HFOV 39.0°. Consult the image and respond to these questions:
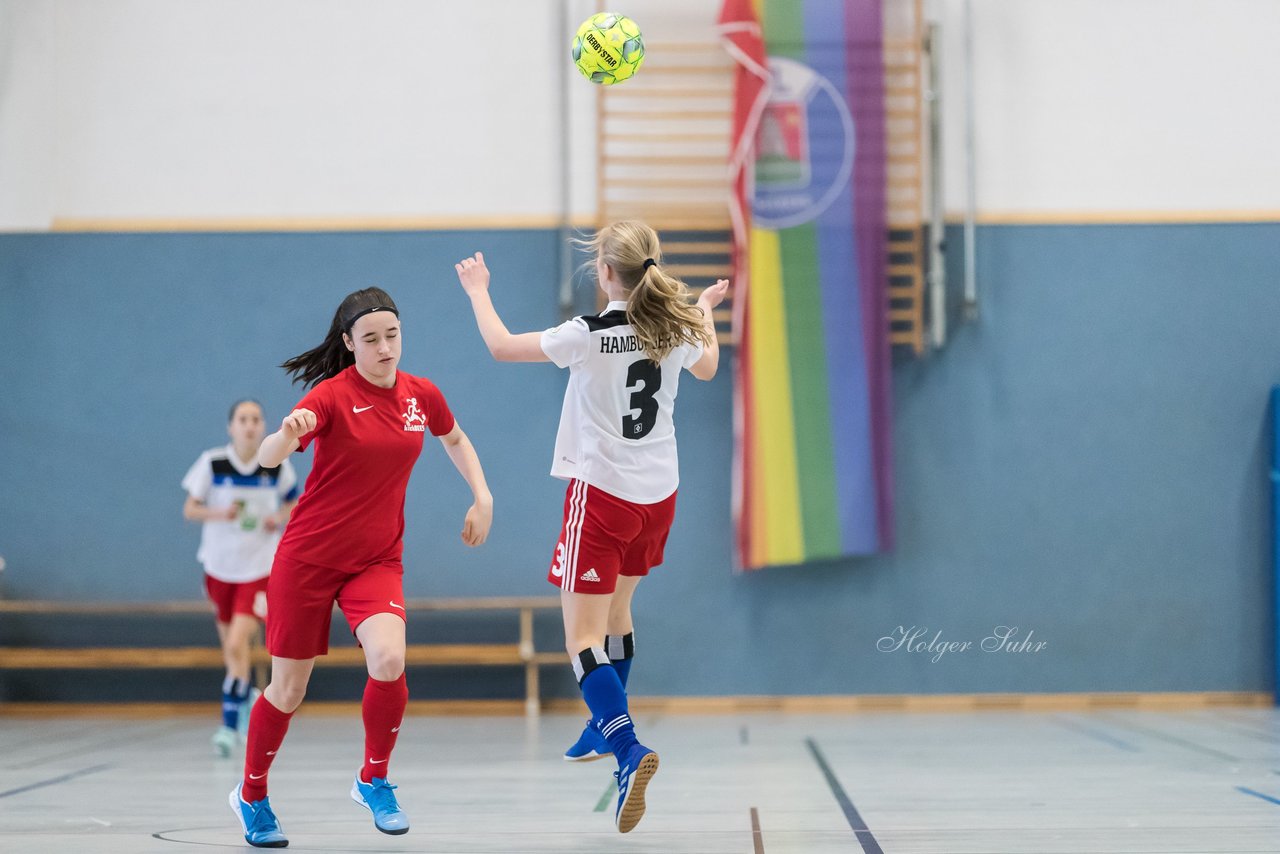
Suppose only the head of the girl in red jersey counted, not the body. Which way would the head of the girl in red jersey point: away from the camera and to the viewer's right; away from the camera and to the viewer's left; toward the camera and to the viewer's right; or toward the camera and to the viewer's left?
toward the camera and to the viewer's right

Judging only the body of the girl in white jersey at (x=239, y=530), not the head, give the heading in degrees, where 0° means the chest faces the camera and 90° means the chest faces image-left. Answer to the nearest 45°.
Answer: approximately 0°

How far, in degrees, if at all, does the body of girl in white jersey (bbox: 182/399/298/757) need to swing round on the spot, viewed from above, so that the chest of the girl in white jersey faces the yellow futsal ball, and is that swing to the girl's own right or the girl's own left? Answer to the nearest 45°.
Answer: approximately 45° to the girl's own left

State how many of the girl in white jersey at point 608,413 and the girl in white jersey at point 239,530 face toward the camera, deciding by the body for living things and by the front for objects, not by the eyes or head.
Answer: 1

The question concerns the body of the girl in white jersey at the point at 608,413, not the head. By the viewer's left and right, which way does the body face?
facing away from the viewer and to the left of the viewer

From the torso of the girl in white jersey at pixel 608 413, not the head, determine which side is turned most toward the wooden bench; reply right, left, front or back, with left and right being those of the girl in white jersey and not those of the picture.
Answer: front

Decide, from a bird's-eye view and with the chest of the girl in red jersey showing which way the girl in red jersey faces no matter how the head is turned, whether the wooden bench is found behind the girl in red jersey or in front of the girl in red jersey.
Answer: behind

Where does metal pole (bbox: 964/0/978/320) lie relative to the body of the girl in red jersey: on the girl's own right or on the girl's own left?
on the girl's own left

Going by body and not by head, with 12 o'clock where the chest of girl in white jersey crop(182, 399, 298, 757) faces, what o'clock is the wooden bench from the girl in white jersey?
The wooden bench is roughly at 6 o'clock from the girl in white jersey.
